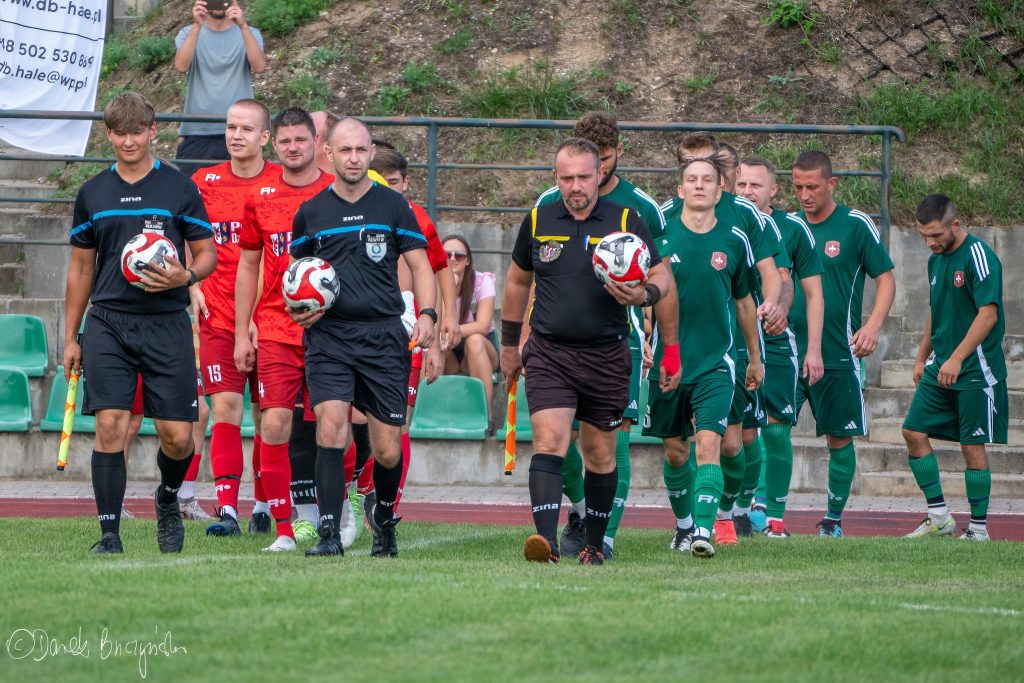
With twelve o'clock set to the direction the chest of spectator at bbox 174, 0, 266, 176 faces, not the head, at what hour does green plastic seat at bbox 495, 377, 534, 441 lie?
The green plastic seat is roughly at 10 o'clock from the spectator.

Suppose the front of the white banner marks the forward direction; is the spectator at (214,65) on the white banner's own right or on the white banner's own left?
on the white banner's own left
